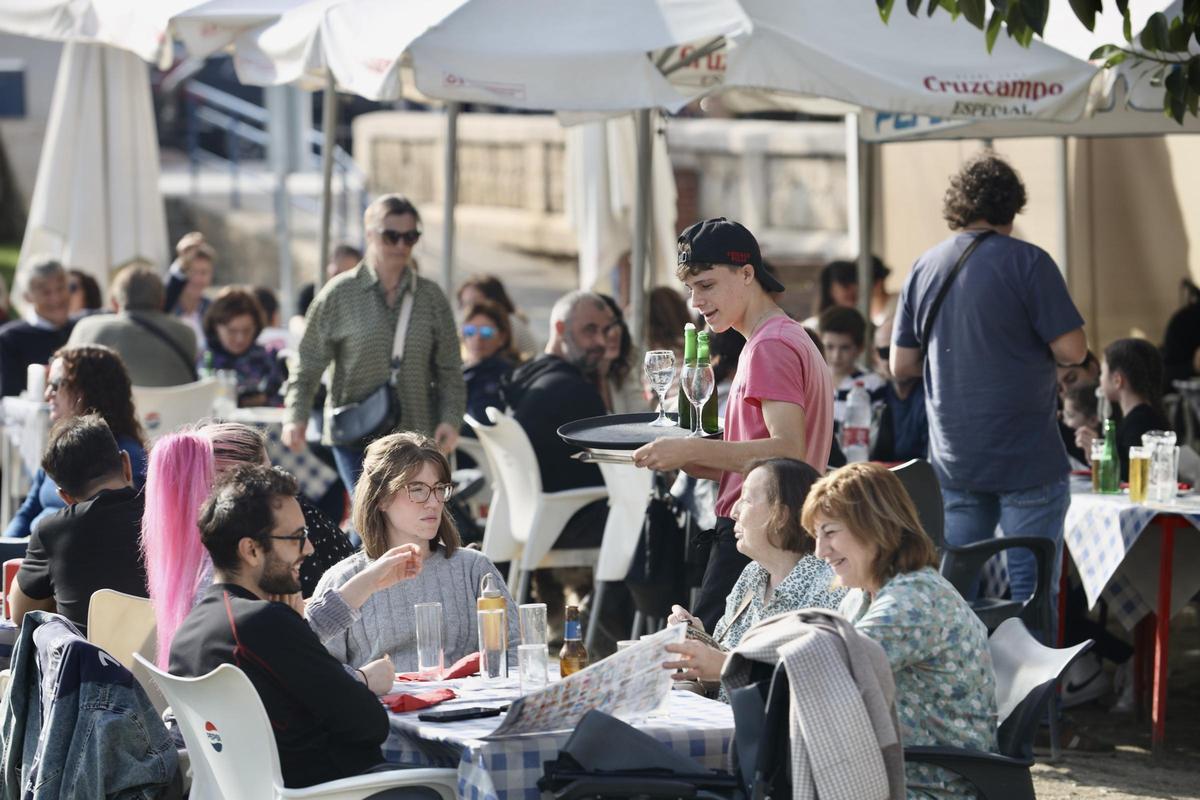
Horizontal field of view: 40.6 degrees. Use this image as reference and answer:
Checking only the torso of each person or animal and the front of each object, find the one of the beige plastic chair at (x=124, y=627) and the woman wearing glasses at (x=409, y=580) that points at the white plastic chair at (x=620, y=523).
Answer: the beige plastic chair at (x=124, y=627)

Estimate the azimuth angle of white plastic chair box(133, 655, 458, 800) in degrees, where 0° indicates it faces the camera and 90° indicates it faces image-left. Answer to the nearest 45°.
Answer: approximately 225°

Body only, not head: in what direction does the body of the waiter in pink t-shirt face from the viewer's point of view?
to the viewer's left

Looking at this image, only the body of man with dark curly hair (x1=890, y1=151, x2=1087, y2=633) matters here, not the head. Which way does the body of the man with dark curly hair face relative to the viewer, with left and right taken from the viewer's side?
facing away from the viewer

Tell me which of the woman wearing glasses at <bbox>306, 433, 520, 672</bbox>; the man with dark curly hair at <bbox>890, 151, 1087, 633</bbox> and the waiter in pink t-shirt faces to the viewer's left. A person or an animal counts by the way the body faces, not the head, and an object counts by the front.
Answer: the waiter in pink t-shirt

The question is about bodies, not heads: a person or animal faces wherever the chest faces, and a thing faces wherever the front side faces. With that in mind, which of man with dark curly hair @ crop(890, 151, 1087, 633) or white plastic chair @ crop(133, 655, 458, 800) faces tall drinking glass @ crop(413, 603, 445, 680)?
the white plastic chair

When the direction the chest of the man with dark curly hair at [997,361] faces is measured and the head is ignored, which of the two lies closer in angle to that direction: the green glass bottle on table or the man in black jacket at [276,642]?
the green glass bottle on table

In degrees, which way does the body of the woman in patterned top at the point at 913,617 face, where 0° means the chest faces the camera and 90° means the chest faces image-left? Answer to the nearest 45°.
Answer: approximately 90°

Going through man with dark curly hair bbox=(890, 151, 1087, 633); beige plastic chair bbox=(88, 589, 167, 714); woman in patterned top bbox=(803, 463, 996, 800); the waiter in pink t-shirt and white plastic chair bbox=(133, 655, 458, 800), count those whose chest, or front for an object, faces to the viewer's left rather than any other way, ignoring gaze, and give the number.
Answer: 2

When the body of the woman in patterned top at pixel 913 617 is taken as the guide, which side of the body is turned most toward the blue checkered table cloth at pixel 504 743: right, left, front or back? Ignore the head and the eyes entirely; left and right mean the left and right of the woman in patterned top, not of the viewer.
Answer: front

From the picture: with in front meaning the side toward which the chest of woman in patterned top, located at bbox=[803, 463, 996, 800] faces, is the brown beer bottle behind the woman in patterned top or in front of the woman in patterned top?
in front
